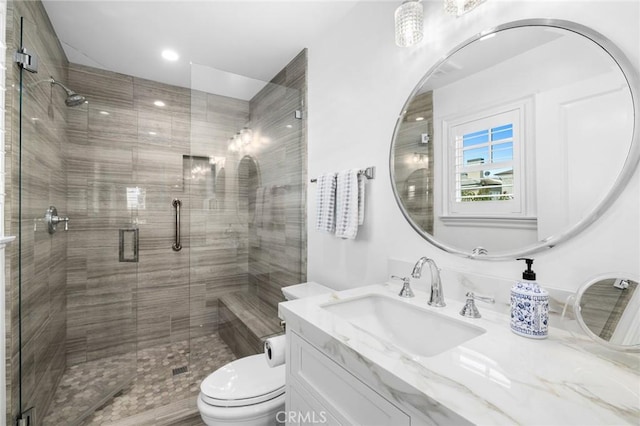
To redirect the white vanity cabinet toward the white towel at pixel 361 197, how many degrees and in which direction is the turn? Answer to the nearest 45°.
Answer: approximately 135° to its right

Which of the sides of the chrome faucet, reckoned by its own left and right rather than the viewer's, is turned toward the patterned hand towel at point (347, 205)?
right

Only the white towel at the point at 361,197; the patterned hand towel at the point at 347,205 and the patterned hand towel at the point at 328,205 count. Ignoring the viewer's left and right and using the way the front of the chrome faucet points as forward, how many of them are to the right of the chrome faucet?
3

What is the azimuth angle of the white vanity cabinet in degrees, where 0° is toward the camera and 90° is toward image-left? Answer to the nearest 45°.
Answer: approximately 45°

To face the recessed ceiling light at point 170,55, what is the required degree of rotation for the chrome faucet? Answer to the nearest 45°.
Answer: approximately 45° to its right

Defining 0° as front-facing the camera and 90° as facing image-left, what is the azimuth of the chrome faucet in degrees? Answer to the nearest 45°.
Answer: approximately 45°
